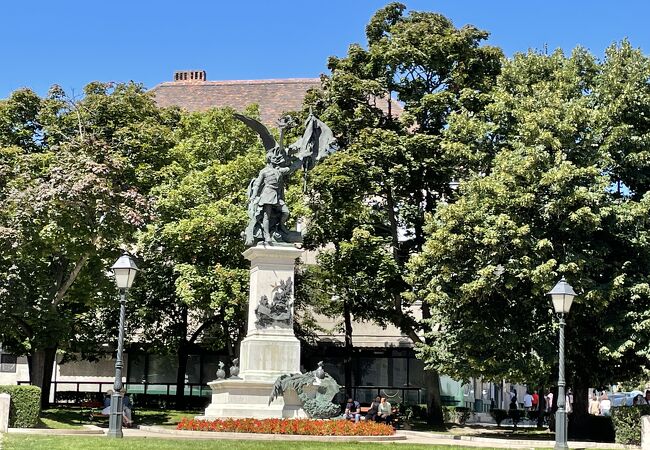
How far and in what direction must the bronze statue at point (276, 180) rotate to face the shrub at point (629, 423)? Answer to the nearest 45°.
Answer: approximately 45° to its left

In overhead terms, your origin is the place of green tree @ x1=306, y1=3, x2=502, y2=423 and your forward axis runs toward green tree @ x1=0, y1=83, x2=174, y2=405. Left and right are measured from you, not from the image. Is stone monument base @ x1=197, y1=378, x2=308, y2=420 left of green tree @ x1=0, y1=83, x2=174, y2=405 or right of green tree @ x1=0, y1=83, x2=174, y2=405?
left

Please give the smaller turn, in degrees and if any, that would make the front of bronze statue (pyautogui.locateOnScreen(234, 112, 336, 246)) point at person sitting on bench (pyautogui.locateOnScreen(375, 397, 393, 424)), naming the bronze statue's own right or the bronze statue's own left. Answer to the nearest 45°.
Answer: approximately 90° to the bronze statue's own left

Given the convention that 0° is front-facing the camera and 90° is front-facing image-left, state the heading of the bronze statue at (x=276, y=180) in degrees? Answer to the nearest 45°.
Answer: approximately 315°

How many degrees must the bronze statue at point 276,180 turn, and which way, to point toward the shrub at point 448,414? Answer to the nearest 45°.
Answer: approximately 90° to its left

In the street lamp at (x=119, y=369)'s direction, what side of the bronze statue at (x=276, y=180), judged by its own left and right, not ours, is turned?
right

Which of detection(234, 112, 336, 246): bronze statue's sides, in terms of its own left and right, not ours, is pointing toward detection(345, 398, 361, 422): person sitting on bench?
left

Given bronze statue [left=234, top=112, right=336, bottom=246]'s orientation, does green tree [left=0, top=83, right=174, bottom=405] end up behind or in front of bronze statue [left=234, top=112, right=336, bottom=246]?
behind
